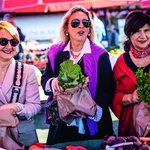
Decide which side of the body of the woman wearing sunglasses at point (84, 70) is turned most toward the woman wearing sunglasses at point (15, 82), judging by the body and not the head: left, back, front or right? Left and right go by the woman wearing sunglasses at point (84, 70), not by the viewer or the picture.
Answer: right

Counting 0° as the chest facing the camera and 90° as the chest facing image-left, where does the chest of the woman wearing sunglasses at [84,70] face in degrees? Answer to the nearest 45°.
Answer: approximately 0°
